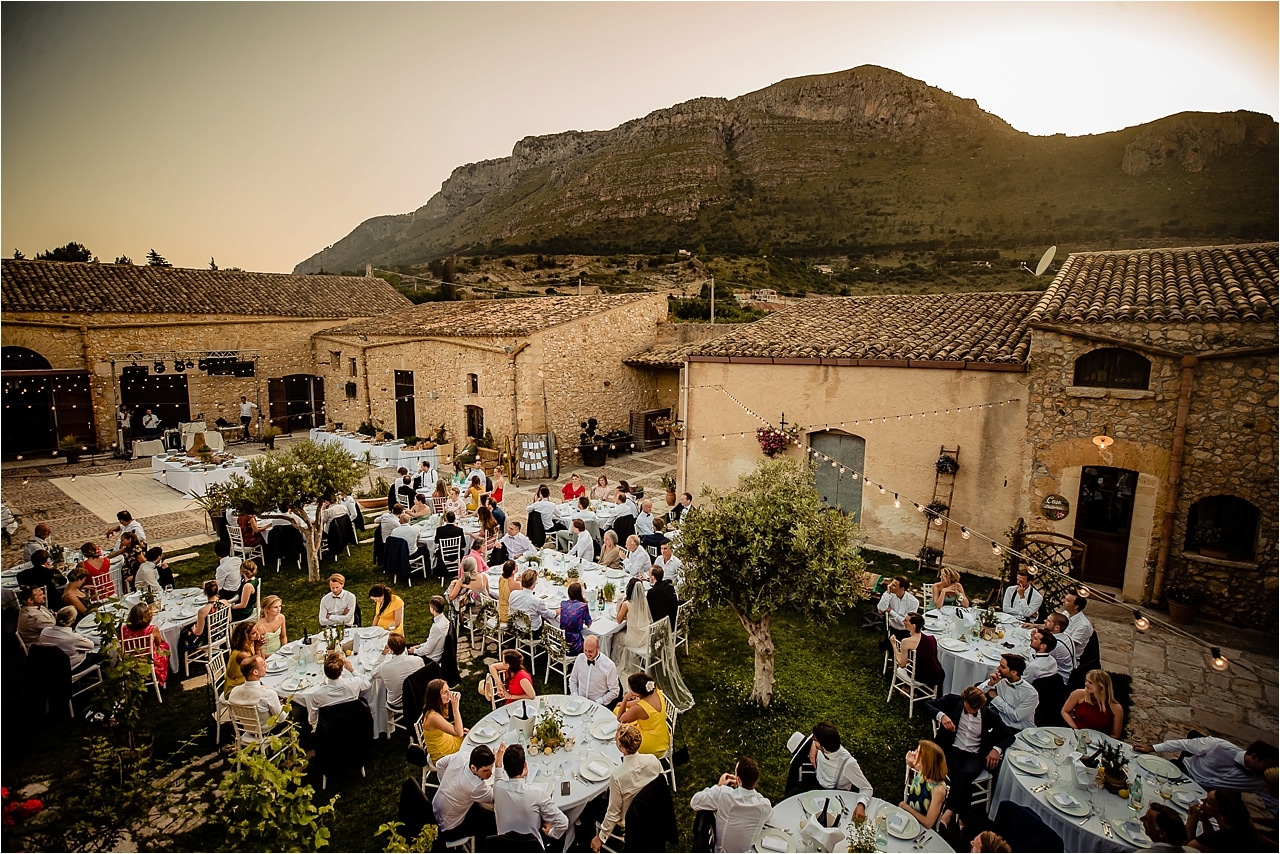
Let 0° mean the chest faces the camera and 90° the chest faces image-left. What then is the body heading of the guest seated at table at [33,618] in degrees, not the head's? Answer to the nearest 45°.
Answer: approximately 270°

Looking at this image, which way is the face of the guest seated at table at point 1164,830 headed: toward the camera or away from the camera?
away from the camera

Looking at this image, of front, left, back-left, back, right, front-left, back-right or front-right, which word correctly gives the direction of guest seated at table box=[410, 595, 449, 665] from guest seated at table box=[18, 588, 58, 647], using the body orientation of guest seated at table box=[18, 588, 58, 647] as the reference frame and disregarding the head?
front-right

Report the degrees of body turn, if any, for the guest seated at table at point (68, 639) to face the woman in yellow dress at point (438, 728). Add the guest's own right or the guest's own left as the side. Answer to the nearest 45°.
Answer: approximately 90° to the guest's own right

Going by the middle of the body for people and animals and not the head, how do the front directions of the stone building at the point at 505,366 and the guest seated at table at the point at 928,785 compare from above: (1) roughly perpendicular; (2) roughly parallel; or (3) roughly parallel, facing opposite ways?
roughly perpendicular

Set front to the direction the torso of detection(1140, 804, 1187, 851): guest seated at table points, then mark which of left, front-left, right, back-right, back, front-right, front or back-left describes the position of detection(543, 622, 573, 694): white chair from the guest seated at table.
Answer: front-left

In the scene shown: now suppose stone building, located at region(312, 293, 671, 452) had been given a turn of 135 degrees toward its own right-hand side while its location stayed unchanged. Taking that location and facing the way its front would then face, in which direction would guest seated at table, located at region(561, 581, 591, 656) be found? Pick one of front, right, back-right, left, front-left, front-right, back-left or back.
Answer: back

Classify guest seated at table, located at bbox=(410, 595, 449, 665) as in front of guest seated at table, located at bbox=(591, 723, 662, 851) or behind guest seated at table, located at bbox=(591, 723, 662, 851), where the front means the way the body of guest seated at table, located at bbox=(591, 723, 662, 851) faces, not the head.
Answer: in front

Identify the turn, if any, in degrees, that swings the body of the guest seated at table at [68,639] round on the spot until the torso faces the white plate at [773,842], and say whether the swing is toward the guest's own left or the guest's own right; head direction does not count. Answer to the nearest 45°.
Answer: approximately 90° to the guest's own right

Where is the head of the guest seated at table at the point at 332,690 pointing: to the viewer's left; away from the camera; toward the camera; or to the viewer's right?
away from the camera

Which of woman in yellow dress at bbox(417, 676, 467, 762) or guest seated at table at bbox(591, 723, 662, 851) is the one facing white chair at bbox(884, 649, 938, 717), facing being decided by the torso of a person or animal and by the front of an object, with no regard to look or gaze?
the woman in yellow dress

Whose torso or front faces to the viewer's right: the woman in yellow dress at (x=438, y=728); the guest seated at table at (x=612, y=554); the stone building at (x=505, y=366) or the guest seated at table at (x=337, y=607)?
the woman in yellow dress

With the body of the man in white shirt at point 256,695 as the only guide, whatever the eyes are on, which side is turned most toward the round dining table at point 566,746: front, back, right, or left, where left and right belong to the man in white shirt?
right

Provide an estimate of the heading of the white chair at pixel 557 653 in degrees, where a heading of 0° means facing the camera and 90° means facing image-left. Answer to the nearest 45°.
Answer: approximately 225°

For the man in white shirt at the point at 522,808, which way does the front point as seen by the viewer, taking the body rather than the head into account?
away from the camera

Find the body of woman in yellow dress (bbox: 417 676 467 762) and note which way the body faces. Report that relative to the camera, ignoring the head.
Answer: to the viewer's right
